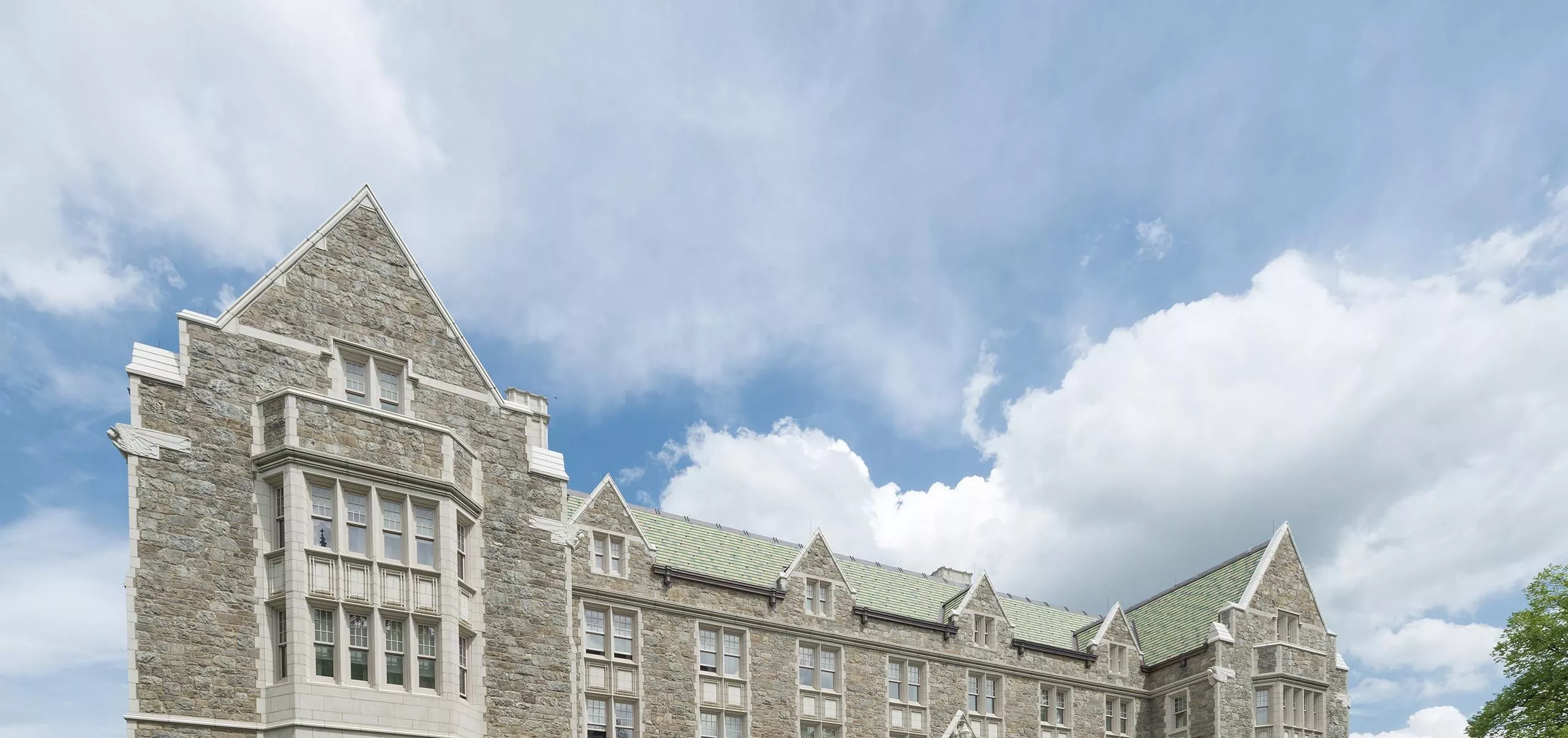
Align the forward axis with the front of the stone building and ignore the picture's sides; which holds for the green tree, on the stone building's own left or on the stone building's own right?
on the stone building's own left

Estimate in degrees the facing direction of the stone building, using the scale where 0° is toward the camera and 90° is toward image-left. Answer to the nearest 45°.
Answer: approximately 315°
